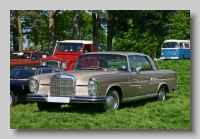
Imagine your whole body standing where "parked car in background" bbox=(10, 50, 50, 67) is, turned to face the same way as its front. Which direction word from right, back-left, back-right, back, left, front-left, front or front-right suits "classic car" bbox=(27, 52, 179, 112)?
front-left

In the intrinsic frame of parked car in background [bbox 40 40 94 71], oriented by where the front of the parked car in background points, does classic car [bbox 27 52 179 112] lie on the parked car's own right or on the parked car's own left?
on the parked car's own left

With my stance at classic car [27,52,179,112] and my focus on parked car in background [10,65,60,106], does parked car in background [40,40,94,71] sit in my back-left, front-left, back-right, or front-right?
front-right

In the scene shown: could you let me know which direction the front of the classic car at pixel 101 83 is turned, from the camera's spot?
facing the viewer and to the left of the viewer

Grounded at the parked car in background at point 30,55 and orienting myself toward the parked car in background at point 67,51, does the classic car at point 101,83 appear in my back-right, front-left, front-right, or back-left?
front-right

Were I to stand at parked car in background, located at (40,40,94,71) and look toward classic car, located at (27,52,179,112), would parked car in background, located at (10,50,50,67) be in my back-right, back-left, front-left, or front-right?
back-right

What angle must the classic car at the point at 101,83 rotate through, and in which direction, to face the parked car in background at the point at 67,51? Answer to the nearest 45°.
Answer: approximately 135° to its right

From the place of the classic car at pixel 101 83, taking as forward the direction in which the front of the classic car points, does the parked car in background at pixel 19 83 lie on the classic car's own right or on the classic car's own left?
on the classic car's own right

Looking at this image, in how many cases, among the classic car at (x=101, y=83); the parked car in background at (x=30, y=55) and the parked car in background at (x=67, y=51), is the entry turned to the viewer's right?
0
